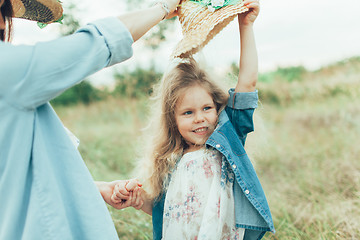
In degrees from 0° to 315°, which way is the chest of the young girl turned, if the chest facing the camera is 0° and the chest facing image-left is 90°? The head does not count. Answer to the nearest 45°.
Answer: approximately 0°

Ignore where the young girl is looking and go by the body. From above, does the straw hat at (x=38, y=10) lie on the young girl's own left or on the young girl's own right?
on the young girl's own right

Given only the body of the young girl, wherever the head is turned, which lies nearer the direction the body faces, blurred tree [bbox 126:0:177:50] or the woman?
the woman

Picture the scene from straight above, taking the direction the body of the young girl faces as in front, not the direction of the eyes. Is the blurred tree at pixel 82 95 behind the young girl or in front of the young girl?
behind

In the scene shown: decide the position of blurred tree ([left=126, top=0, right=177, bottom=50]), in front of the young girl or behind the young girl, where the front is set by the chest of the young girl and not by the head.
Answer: behind

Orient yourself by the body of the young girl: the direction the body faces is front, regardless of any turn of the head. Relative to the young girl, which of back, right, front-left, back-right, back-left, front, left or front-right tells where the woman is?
front-right
